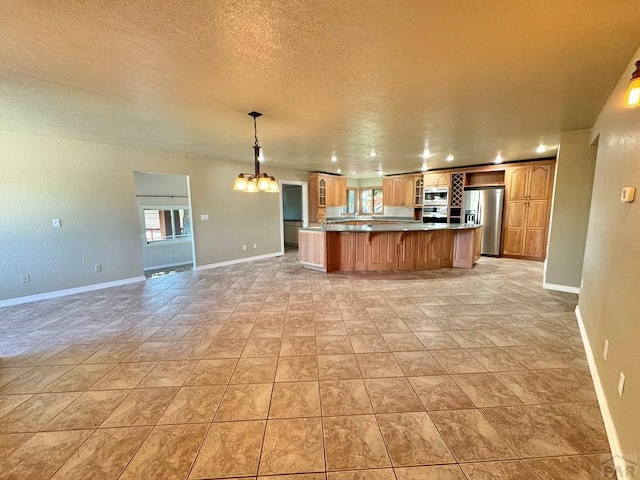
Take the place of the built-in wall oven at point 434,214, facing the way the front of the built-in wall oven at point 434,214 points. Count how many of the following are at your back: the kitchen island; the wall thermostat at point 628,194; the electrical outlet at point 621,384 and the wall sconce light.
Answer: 0

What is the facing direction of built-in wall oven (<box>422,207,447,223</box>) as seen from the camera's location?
facing the viewer

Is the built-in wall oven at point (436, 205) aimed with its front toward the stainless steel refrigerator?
no

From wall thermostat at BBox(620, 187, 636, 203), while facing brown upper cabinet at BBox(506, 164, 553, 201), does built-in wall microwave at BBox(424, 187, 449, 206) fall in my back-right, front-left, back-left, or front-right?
front-left

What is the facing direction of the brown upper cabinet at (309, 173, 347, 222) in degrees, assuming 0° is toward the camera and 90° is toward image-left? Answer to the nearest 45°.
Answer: approximately 315°

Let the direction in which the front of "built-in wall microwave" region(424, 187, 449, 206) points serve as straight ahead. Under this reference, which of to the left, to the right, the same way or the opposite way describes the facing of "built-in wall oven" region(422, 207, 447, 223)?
the same way

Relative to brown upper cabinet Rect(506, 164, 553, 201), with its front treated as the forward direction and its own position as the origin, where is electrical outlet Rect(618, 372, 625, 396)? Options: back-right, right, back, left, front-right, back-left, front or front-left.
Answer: front

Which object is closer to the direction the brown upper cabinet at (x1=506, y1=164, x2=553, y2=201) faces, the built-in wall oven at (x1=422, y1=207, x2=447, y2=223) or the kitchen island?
the kitchen island

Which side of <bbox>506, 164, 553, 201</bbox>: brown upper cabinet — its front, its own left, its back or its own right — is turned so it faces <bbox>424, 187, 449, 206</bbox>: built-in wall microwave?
right

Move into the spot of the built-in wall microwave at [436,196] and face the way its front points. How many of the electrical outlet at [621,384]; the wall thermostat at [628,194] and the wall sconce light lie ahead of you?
3

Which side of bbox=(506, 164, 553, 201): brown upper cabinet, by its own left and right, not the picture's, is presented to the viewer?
front

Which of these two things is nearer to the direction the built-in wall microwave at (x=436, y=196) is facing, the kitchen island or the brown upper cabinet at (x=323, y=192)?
the kitchen island

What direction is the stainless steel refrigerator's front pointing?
toward the camera

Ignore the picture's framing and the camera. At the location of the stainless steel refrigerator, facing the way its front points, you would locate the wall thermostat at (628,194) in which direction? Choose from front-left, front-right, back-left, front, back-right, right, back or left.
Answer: front

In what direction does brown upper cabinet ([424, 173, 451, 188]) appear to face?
toward the camera
